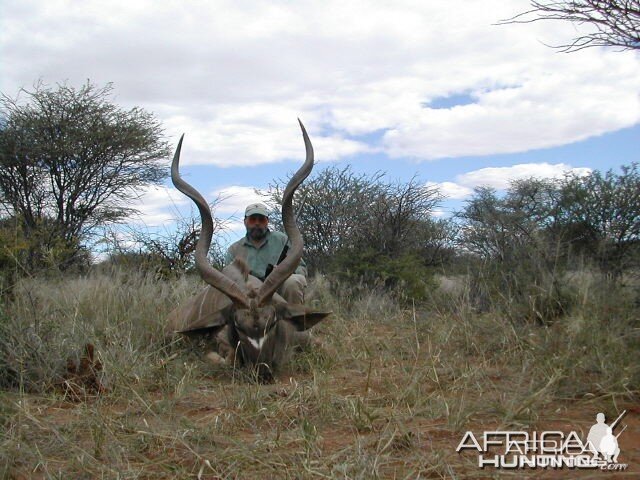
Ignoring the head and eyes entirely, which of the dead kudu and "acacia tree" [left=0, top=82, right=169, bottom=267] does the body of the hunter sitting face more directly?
the dead kudu

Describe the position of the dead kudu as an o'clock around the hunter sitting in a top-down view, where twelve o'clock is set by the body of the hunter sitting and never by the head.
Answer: The dead kudu is roughly at 12 o'clock from the hunter sitting.

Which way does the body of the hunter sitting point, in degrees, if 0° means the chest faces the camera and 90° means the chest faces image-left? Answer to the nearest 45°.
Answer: approximately 0°

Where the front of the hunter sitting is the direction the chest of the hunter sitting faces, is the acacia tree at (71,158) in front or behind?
behind
